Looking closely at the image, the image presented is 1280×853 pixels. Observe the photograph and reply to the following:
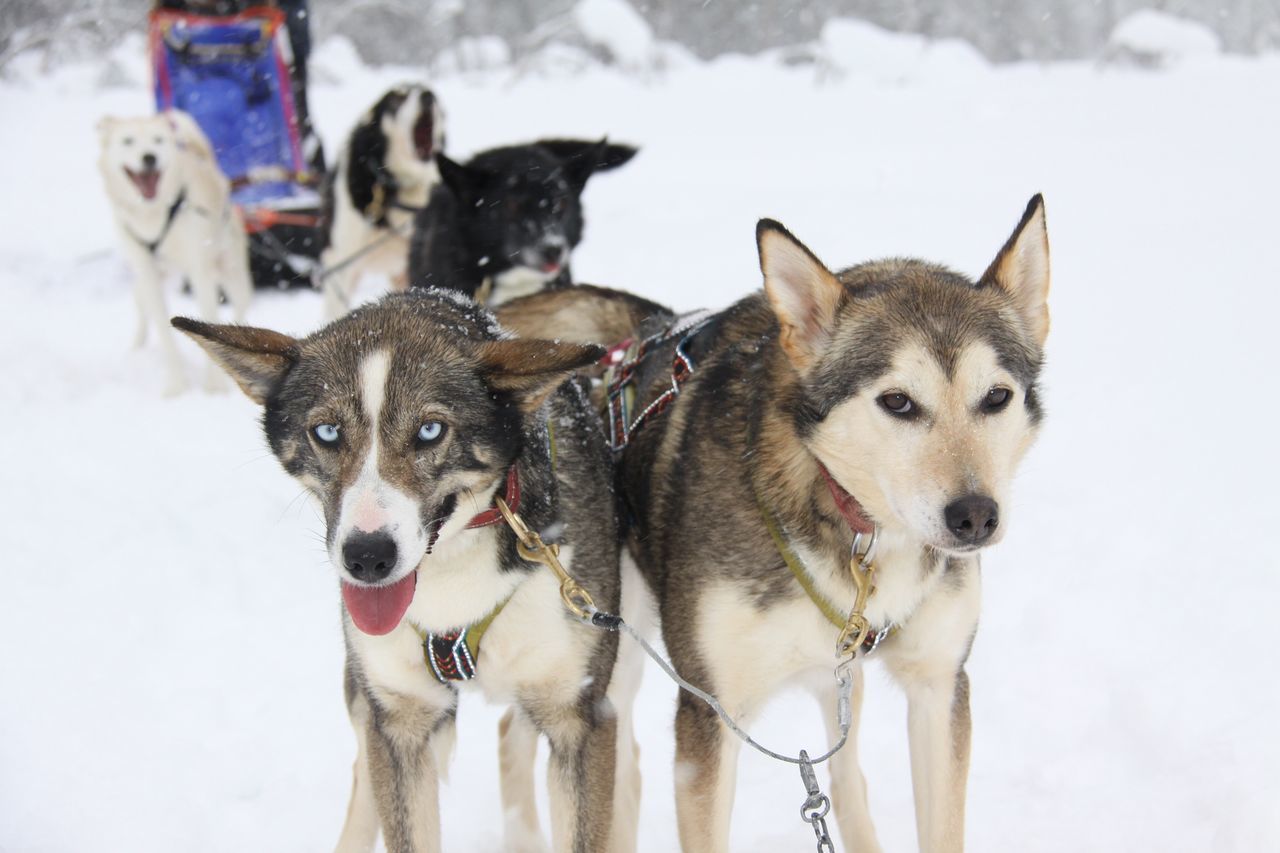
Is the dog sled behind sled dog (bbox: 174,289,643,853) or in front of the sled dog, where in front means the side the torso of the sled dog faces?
behind

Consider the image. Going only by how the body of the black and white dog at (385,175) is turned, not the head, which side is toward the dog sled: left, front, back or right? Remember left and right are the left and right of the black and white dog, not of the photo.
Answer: back

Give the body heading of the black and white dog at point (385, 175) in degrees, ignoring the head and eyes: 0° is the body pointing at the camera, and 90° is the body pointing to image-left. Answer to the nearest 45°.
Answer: approximately 315°

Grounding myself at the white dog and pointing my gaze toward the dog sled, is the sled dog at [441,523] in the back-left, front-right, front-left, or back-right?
back-right

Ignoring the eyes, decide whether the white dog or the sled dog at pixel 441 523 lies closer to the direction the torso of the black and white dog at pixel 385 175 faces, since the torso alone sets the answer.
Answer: the sled dog

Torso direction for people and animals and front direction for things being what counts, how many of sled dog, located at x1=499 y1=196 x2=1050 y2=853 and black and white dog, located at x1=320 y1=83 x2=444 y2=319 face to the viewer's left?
0

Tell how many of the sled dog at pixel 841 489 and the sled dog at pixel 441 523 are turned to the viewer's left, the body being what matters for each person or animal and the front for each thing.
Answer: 0

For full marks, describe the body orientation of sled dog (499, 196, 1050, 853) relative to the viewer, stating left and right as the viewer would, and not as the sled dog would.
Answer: facing the viewer and to the right of the viewer

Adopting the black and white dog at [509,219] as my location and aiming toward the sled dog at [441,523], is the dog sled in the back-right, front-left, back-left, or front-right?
back-right

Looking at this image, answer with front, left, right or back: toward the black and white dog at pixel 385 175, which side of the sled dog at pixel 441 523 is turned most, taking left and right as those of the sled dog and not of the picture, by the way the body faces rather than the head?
back
